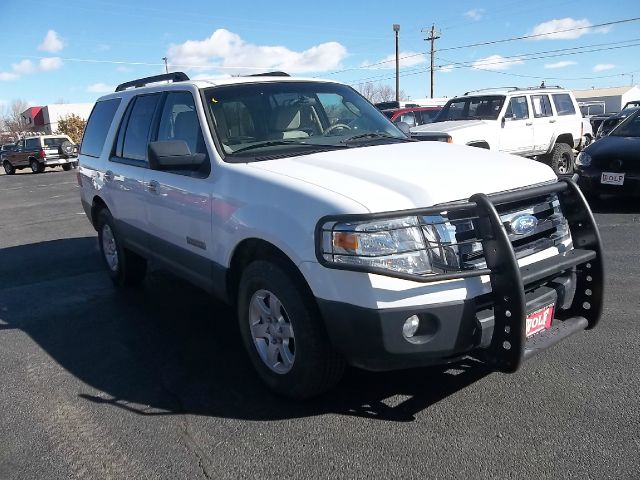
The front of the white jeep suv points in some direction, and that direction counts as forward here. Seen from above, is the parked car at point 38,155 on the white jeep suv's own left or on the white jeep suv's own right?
on the white jeep suv's own right

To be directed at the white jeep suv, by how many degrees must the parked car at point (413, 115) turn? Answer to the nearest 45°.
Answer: approximately 90° to its left

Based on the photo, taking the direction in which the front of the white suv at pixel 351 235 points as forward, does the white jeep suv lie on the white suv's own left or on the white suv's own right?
on the white suv's own left

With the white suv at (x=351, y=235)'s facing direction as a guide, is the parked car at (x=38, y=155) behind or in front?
behind

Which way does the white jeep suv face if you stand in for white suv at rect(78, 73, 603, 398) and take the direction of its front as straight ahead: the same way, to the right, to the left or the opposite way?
to the right

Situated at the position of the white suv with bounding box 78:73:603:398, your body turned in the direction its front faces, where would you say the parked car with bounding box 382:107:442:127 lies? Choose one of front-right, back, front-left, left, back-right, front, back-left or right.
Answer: back-left
